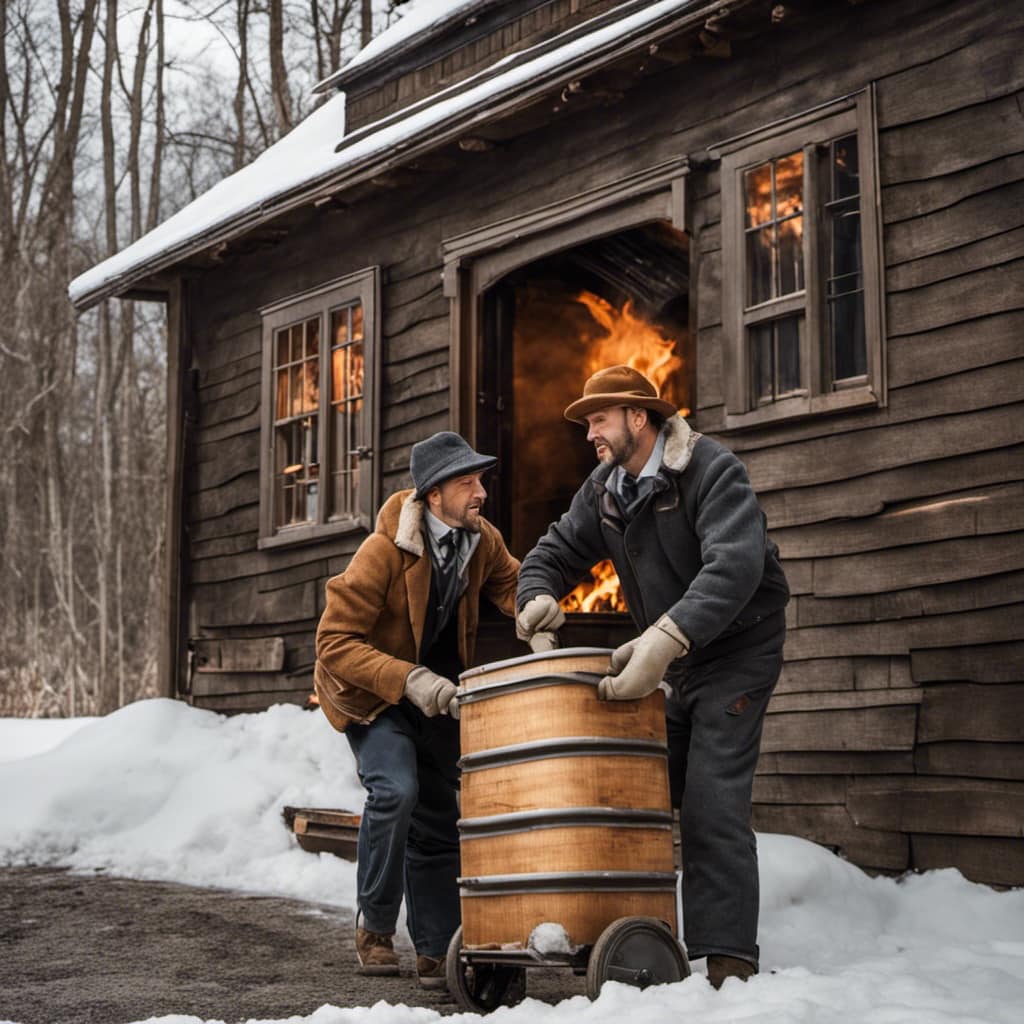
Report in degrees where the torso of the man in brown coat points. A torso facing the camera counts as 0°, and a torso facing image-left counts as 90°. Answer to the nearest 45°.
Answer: approximately 315°

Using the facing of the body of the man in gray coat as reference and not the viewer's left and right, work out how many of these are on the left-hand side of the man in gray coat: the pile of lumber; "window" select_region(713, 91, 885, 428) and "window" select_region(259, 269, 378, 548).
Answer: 0

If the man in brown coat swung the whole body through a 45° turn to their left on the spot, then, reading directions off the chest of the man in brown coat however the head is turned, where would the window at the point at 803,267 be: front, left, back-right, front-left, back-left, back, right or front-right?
front-left

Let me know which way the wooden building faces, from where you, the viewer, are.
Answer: facing the viewer and to the left of the viewer

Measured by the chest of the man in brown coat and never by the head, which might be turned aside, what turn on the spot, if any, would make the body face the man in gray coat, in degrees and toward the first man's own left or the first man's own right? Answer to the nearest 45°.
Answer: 0° — they already face them

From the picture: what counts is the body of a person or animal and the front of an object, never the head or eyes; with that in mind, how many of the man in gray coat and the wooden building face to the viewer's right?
0

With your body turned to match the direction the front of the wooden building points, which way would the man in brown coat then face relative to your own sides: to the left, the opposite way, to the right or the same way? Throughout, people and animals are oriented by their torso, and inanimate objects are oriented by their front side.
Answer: to the left

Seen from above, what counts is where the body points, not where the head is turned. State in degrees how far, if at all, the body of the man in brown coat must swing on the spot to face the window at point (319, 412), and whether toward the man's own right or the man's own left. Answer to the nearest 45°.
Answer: approximately 135° to the man's own left

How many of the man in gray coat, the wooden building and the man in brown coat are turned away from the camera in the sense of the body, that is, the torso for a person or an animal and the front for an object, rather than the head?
0

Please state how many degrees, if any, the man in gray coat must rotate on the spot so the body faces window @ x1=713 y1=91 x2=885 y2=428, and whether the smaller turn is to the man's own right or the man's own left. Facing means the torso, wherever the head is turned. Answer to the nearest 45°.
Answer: approximately 135° to the man's own right

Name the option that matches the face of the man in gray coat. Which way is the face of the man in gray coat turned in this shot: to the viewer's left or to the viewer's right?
to the viewer's left

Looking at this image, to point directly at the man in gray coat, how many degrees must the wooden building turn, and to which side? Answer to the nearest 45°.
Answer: approximately 45° to its left

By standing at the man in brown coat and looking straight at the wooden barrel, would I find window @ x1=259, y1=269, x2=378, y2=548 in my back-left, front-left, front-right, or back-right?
back-left
